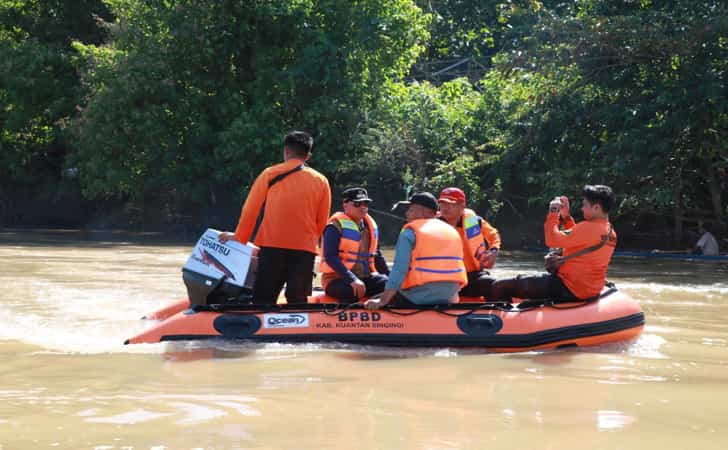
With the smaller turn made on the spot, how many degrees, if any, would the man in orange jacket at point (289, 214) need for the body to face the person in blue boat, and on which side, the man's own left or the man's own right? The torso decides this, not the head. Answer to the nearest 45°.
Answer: approximately 45° to the man's own right

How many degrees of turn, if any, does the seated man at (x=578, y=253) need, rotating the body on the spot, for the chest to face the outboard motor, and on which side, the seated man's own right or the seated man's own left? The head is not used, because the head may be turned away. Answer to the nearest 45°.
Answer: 0° — they already face it

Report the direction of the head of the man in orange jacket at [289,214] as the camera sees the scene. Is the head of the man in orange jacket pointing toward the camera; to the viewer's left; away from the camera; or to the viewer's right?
away from the camera

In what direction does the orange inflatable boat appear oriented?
to the viewer's right

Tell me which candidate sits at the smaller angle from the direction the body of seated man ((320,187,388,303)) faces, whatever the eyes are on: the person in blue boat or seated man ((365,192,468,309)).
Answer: the seated man

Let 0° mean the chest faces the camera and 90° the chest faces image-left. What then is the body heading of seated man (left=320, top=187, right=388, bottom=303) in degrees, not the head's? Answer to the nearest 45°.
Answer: approximately 315°

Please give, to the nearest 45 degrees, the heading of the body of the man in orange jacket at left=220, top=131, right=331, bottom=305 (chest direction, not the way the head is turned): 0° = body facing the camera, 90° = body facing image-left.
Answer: approximately 180°

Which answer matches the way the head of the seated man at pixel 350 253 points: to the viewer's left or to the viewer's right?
to the viewer's right

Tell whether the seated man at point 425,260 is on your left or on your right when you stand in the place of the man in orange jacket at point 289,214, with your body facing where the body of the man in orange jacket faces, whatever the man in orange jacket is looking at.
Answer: on your right

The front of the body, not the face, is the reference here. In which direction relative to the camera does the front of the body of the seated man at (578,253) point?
to the viewer's left
